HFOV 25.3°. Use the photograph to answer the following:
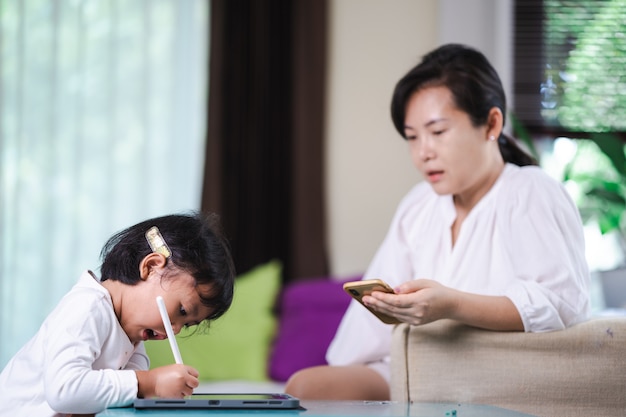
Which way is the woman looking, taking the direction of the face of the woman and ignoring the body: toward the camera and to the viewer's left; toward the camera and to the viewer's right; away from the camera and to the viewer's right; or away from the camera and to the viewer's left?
toward the camera and to the viewer's left

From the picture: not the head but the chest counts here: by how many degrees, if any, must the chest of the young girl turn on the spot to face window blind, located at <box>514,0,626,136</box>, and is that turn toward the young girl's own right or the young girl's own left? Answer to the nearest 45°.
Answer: approximately 45° to the young girl's own left

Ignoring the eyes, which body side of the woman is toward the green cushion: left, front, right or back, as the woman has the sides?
right

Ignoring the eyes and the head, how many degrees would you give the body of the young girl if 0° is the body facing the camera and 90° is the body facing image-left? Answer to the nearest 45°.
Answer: approximately 270°

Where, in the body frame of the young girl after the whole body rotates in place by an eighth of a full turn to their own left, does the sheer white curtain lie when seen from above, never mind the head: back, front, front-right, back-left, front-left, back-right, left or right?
front-left

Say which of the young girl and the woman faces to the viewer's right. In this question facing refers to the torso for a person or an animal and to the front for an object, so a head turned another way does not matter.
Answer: the young girl

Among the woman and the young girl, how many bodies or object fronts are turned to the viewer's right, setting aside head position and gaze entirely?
1

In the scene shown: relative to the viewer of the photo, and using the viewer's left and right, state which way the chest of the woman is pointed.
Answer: facing the viewer and to the left of the viewer

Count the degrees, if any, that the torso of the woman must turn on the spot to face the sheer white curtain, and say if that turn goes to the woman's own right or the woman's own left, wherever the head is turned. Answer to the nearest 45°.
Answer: approximately 90° to the woman's own right

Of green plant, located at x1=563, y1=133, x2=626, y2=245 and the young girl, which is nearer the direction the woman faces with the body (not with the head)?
the young girl

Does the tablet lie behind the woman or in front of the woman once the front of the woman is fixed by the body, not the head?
in front

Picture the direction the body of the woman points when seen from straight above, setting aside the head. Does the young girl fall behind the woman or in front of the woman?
in front
